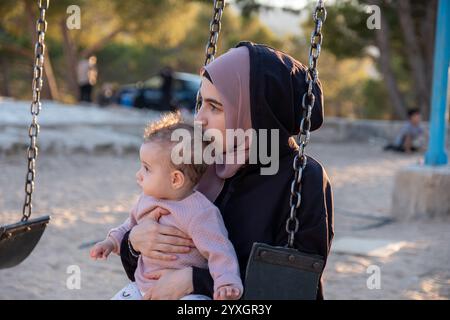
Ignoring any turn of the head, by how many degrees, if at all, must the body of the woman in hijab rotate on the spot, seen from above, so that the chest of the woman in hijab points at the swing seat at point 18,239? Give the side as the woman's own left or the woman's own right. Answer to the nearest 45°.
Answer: approximately 45° to the woman's own right

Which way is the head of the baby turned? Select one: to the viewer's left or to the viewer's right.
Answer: to the viewer's left

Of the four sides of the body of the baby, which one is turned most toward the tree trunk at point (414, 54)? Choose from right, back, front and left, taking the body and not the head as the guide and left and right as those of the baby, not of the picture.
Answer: back

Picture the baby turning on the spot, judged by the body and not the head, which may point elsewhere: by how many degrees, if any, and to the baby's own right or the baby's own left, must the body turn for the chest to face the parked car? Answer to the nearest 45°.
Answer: approximately 135° to the baby's own right

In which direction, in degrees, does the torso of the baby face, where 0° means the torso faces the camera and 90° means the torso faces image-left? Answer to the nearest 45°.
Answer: approximately 45°

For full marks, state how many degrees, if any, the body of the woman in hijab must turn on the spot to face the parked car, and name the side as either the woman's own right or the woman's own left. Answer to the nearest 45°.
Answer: approximately 90° to the woman's own right

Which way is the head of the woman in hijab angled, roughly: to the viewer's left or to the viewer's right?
to the viewer's left

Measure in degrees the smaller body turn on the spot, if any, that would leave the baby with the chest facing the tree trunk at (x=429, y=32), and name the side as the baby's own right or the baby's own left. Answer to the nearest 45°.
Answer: approximately 180°

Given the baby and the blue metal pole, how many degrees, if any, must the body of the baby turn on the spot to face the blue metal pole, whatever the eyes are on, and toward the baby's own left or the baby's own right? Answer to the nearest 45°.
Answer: approximately 180°
